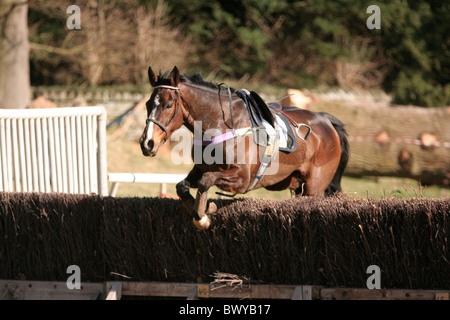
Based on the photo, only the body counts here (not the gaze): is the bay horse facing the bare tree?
no

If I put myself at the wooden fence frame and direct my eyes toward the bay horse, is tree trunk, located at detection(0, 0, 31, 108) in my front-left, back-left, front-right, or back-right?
front-left

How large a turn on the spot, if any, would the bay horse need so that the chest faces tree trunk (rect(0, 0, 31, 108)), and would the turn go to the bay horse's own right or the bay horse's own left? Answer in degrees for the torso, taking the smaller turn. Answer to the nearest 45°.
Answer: approximately 90° to the bay horse's own right

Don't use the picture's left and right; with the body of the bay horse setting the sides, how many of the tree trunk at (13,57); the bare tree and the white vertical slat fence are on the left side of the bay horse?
0

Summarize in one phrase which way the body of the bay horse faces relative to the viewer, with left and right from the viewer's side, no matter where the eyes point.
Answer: facing the viewer and to the left of the viewer

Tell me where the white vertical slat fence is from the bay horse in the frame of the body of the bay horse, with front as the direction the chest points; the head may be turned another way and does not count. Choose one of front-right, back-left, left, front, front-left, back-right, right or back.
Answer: right

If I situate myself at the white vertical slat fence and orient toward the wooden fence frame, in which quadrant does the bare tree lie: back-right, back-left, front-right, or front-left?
back-left
